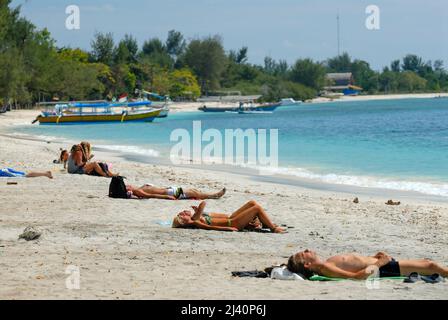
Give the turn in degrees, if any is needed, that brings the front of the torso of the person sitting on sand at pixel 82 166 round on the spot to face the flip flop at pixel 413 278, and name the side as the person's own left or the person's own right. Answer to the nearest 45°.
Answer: approximately 90° to the person's own right

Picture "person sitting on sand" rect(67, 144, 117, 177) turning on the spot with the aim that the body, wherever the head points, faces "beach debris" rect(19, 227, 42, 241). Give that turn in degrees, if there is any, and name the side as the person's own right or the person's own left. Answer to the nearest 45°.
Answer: approximately 90° to the person's own right

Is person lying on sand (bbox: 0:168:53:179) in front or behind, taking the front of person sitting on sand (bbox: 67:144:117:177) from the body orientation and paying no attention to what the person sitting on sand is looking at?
behind

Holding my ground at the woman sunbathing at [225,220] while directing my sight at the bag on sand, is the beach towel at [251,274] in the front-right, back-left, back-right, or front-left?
back-left

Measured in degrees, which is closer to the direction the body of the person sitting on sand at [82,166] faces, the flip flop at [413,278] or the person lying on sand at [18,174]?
the flip flop

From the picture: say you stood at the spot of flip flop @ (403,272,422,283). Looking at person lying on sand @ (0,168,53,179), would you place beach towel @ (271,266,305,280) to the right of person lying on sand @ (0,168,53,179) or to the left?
left

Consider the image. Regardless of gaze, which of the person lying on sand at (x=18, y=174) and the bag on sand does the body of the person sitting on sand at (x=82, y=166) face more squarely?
the bag on sand

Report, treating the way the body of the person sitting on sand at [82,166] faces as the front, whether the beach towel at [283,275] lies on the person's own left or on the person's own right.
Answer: on the person's own right

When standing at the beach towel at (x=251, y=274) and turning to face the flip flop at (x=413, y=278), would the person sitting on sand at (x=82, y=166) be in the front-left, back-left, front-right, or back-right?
back-left

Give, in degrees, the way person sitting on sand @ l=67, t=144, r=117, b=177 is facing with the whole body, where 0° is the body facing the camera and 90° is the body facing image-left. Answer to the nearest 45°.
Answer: approximately 270°

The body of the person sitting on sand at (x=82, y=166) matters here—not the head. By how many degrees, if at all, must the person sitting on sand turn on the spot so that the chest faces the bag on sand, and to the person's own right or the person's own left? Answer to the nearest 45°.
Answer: approximately 90° to the person's own right

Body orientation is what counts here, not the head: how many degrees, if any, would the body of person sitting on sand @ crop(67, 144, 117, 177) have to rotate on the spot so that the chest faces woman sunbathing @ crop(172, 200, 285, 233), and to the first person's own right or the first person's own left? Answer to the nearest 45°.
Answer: approximately 90° to the first person's own right

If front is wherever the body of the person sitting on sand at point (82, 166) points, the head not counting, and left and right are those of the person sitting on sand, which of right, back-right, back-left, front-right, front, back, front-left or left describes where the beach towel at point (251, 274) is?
right
